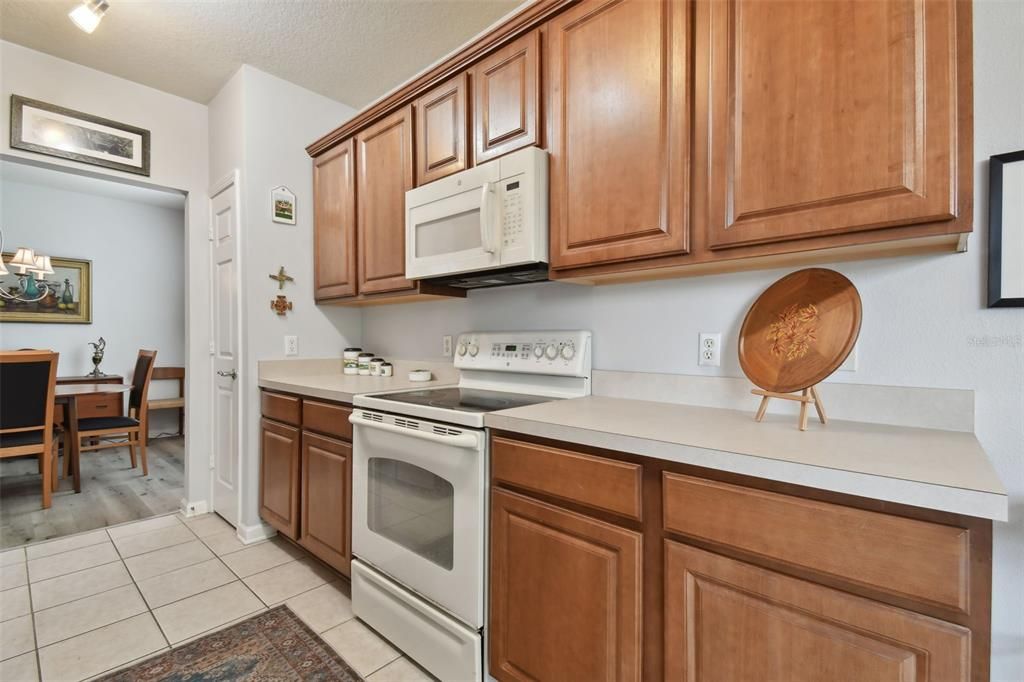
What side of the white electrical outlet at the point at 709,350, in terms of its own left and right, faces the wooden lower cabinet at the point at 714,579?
front

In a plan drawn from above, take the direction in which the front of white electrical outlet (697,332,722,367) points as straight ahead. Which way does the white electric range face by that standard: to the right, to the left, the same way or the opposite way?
the same way

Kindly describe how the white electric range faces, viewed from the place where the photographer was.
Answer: facing the viewer and to the left of the viewer

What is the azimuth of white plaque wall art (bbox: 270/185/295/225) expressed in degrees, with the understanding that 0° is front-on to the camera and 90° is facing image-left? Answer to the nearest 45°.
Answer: approximately 315°

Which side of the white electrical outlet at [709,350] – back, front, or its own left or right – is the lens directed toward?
front

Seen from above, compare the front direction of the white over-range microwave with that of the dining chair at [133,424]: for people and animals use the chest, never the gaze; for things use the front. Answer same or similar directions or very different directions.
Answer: same or similar directions

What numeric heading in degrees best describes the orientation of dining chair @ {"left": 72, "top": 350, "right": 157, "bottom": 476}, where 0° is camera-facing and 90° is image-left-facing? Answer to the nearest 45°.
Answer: approximately 90°

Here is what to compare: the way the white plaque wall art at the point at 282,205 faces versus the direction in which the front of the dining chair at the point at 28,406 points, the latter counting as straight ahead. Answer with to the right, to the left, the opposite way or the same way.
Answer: the opposite way

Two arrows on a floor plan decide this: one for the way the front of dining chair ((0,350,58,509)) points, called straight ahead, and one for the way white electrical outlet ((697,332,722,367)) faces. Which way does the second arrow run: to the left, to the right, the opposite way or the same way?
to the left

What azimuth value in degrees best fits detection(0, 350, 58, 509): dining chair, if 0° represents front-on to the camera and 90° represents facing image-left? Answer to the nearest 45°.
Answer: approximately 180°

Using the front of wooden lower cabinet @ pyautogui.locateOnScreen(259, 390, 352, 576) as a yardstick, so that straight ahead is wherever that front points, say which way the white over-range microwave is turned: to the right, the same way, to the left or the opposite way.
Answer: the same way

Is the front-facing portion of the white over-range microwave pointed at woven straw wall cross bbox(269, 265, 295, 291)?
no

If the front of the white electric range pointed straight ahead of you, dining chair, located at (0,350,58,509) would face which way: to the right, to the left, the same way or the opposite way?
to the right

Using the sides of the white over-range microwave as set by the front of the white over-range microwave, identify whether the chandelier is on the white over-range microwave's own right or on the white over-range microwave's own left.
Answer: on the white over-range microwave's own right

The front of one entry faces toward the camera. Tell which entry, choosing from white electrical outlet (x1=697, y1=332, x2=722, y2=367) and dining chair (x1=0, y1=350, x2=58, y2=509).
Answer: the white electrical outlet

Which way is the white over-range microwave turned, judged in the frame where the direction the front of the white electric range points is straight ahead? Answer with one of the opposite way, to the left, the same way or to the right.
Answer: the same way

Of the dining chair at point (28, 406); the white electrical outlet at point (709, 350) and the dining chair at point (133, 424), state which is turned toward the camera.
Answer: the white electrical outlet
